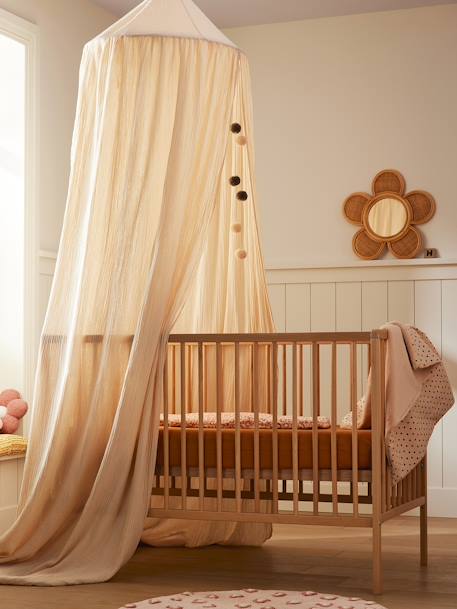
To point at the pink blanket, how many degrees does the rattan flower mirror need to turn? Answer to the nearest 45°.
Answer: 0° — it already faces it

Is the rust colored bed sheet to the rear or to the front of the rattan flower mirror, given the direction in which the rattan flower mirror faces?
to the front

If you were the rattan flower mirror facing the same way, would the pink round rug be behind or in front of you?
in front

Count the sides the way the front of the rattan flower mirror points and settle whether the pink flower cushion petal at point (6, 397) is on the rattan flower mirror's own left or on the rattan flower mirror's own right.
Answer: on the rattan flower mirror's own right

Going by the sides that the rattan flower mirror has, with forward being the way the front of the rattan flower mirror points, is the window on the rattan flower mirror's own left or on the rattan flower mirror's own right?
on the rattan flower mirror's own right

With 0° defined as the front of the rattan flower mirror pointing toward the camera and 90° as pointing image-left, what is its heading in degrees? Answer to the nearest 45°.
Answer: approximately 0°

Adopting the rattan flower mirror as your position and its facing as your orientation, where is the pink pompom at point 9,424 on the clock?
The pink pompom is roughly at 2 o'clock from the rattan flower mirror.

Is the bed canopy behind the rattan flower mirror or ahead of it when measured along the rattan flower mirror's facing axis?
ahead

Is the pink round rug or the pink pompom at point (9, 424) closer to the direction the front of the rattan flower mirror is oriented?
the pink round rug

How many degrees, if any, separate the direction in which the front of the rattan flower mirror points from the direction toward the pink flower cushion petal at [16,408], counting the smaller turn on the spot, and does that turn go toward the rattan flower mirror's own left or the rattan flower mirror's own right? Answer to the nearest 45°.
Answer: approximately 45° to the rattan flower mirror's own right

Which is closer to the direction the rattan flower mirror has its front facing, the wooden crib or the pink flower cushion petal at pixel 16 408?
the wooden crib
